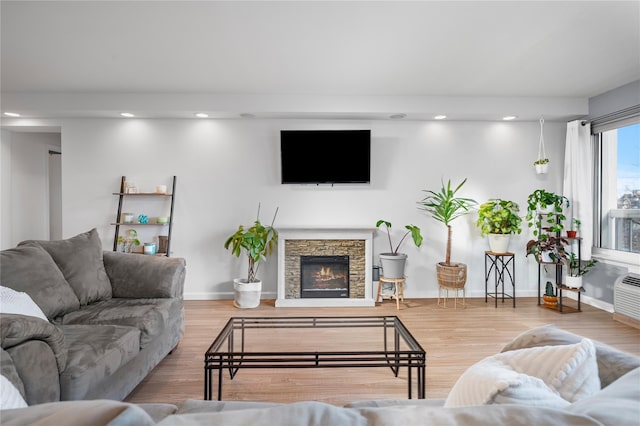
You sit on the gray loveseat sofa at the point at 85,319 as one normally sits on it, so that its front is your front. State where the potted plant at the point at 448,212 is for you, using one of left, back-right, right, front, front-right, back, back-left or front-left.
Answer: front-left

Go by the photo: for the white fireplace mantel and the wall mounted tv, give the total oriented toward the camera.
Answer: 2

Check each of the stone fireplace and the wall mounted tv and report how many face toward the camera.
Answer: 2

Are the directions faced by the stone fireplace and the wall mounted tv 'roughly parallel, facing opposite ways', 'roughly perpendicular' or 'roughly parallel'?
roughly parallel

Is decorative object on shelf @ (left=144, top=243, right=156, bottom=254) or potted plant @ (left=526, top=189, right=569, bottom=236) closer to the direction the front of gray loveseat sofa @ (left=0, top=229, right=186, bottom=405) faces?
the potted plant

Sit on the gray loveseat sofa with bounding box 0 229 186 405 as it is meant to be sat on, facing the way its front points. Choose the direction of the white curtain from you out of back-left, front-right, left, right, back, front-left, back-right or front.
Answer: front-left

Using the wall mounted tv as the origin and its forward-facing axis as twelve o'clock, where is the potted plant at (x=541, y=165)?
The potted plant is roughly at 9 o'clock from the wall mounted tv.

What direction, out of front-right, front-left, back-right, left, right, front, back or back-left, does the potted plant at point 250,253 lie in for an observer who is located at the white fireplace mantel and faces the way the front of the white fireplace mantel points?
right

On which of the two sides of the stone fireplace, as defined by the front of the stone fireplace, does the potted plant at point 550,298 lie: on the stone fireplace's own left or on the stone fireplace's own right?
on the stone fireplace's own left

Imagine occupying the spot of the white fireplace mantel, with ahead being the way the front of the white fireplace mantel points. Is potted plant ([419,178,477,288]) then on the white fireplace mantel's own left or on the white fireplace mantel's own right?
on the white fireplace mantel's own left

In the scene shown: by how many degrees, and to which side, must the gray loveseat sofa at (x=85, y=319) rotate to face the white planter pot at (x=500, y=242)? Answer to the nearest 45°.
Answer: approximately 45° to its left

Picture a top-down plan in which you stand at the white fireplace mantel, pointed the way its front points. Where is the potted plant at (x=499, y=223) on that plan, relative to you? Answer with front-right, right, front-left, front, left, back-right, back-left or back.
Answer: left

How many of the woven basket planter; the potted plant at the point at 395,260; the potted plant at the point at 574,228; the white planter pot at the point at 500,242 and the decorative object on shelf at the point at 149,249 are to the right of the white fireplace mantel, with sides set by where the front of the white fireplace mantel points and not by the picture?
1

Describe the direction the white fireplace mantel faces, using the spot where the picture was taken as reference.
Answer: facing the viewer

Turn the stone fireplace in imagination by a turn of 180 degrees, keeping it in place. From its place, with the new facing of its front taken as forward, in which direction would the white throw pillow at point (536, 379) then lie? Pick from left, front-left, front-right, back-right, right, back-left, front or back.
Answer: back

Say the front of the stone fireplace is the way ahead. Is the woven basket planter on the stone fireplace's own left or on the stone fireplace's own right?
on the stone fireplace's own left

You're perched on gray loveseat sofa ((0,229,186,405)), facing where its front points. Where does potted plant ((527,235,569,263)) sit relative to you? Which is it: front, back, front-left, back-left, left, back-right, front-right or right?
front-left
